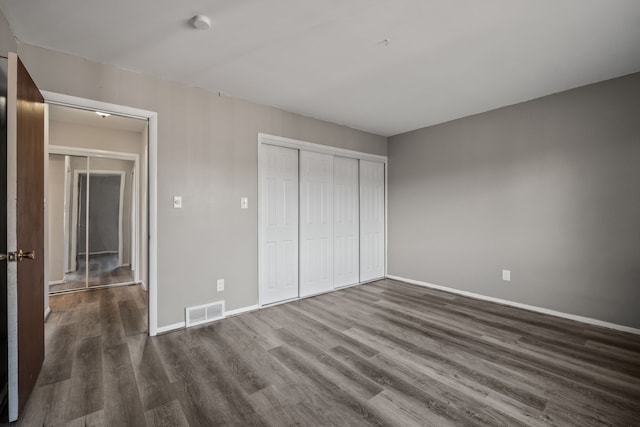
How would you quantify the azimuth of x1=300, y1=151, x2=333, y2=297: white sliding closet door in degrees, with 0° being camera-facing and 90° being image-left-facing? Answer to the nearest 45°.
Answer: approximately 315°

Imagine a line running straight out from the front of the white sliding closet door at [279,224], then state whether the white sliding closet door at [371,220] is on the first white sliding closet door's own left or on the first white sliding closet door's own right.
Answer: on the first white sliding closet door's own left

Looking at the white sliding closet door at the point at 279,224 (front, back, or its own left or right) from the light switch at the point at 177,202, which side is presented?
right

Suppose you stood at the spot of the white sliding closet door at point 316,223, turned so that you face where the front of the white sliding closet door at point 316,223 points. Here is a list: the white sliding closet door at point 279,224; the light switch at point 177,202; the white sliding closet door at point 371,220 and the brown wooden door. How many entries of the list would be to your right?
3

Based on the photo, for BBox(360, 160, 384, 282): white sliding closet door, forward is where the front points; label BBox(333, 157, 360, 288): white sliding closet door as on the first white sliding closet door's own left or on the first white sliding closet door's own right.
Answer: on the first white sliding closet door's own right

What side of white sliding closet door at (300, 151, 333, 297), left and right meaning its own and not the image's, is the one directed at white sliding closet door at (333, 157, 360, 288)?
left

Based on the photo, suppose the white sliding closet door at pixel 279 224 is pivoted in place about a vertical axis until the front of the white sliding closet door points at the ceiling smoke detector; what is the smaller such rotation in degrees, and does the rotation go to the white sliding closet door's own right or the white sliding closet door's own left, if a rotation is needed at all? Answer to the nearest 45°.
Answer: approximately 45° to the white sliding closet door's own right

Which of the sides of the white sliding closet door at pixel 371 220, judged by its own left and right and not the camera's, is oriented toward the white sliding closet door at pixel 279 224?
right

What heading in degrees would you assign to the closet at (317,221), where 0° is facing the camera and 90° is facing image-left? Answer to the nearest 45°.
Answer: approximately 315°

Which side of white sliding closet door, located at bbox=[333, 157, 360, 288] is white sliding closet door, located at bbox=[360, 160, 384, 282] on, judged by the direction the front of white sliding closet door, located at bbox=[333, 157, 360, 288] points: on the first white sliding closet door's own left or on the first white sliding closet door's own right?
on the first white sliding closet door's own left
